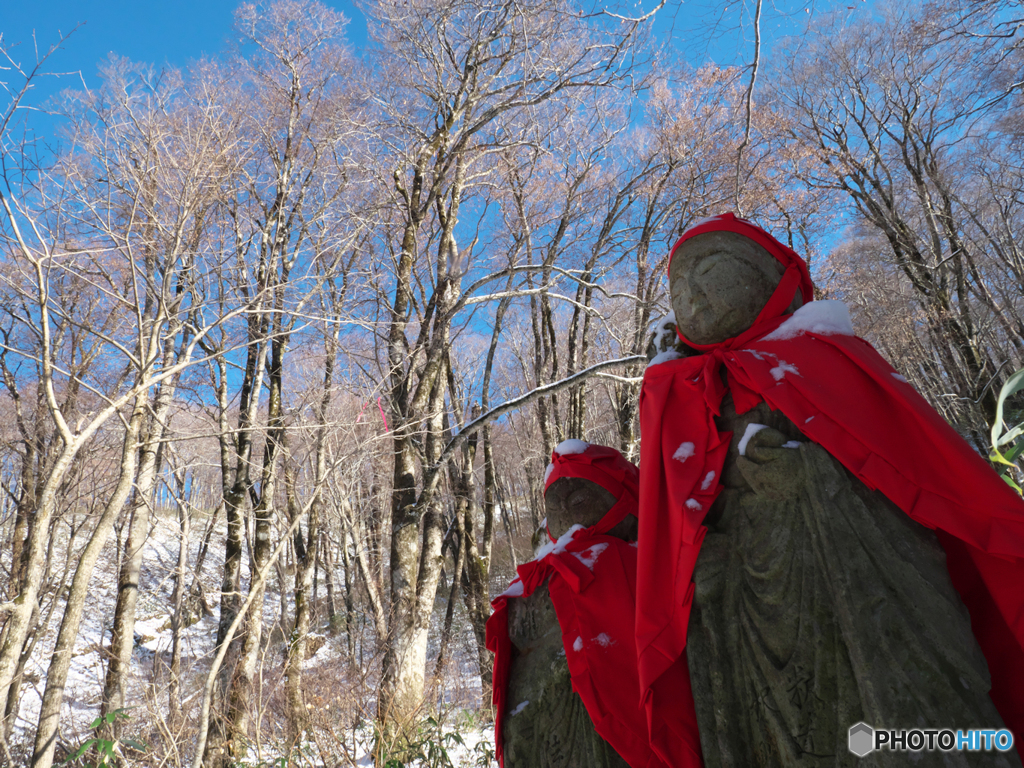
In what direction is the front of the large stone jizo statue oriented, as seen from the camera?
facing the viewer and to the left of the viewer
